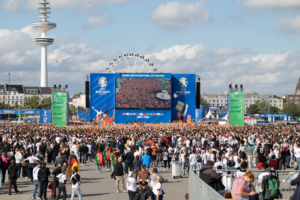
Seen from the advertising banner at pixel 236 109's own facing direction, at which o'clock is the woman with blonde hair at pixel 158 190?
The woman with blonde hair is roughly at 12 o'clock from the advertising banner.

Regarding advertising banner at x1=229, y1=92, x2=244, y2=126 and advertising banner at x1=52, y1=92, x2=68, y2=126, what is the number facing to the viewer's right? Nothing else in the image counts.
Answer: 0

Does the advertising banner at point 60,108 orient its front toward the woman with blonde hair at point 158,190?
yes

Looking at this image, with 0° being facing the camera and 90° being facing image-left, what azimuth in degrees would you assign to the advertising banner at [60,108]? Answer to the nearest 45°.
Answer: approximately 0°

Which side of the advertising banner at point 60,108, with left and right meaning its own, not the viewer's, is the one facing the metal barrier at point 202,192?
front
